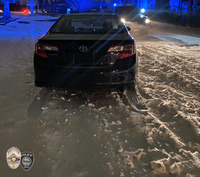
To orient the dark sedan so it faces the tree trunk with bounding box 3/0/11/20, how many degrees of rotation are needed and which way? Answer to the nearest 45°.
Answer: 0° — it already faces it

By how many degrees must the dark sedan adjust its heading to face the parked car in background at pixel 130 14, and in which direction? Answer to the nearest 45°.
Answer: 0° — it already faces it

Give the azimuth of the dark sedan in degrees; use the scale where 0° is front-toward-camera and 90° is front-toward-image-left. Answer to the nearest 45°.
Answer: approximately 180°

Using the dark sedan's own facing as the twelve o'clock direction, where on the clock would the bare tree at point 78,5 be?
The bare tree is roughly at 12 o'clock from the dark sedan.
